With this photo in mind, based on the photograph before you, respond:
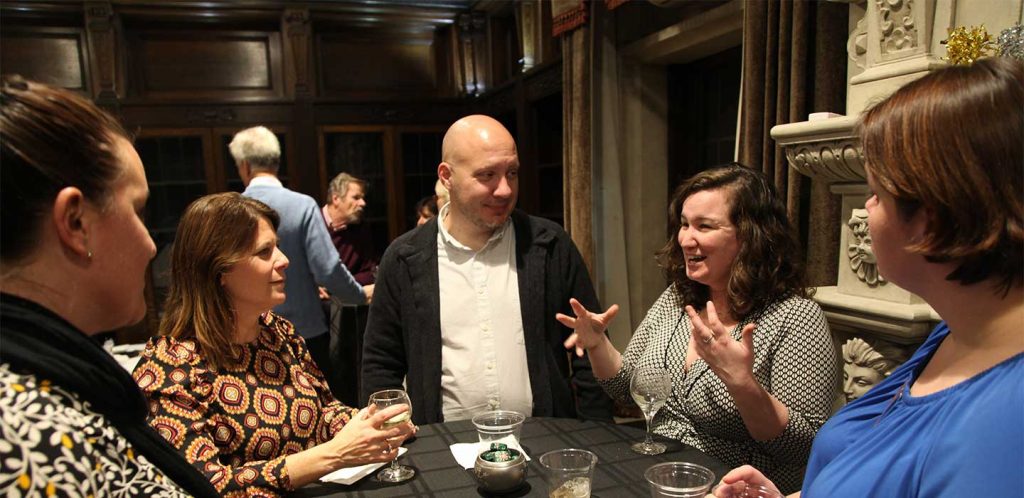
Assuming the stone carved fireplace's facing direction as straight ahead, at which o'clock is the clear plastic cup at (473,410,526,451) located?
The clear plastic cup is roughly at 12 o'clock from the stone carved fireplace.

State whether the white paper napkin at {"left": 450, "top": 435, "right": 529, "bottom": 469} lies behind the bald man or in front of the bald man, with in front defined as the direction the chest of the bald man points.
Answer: in front

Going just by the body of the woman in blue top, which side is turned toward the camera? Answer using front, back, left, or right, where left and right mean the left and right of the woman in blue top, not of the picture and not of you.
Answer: left

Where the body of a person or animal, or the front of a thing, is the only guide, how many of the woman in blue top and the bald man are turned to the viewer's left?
1

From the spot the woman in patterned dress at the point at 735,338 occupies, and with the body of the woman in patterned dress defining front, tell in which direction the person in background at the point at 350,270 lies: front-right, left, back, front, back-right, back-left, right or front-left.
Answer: right

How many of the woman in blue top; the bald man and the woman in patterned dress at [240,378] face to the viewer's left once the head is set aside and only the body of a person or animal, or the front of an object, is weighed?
1

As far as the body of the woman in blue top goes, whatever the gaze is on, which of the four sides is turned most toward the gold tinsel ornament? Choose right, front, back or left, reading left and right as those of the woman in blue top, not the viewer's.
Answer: right

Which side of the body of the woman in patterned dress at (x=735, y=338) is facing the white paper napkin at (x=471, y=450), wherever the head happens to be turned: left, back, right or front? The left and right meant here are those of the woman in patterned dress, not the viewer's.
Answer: front

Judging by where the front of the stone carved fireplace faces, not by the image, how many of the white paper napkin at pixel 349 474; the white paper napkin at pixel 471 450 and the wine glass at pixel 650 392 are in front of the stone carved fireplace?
3

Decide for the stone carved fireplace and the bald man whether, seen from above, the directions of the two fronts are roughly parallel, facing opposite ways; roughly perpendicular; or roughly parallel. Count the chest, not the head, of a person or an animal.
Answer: roughly perpendicular

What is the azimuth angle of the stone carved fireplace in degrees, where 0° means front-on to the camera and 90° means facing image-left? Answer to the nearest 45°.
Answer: approximately 45°

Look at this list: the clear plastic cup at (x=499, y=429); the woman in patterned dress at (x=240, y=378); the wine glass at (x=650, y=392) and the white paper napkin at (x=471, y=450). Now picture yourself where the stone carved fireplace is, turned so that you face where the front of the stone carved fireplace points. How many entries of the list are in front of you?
4

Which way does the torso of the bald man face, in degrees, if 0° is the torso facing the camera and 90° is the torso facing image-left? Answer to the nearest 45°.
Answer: approximately 0°

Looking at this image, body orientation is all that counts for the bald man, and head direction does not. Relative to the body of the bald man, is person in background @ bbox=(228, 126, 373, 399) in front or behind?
behind

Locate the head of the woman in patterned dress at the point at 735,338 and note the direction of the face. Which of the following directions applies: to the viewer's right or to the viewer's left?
to the viewer's left

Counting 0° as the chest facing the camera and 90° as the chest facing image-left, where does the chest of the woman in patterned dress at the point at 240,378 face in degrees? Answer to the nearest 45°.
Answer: approximately 315°

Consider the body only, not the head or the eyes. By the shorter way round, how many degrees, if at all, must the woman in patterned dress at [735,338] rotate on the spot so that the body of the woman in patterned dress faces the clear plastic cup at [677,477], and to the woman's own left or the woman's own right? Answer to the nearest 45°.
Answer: approximately 45° to the woman's own left

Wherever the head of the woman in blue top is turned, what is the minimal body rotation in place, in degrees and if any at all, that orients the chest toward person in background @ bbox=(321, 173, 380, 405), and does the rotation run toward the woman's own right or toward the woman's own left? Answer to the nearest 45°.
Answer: approximately 45° to the woman's own right

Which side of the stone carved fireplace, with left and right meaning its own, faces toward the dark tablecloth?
front
